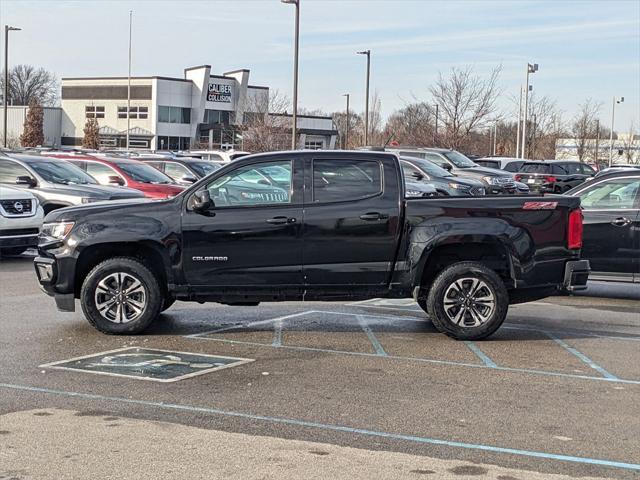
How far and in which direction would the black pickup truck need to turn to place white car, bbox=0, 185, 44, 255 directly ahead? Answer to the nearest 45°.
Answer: approximately 45° to its right

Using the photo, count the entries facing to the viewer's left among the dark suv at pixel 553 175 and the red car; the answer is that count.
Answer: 0

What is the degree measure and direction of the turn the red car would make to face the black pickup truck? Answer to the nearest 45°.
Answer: approximately 45° to its right

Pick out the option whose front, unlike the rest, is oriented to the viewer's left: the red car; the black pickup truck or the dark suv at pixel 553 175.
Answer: the black pickup truck

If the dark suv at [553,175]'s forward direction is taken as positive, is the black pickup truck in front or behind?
behind

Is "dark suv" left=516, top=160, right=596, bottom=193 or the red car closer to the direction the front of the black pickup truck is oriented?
the red car

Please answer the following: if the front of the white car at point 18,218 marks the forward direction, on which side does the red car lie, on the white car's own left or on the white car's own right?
on the white car's own left

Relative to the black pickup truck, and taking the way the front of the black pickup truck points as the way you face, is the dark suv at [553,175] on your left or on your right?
on your right

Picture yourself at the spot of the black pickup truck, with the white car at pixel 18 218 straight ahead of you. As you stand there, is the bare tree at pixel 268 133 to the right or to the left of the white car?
right

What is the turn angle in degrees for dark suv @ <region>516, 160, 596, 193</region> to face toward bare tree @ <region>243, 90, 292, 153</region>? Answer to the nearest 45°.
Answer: approximately 90° to its left

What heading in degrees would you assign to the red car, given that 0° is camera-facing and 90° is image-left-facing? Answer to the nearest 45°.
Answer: approximately 315°

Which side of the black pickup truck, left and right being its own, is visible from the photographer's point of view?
left

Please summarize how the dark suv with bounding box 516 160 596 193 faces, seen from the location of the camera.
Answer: facing away from the viewer and to the right of the viewer

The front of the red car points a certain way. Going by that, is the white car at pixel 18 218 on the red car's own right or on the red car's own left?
on the red car's own right

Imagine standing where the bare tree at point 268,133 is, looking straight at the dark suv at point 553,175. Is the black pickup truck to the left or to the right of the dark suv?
right

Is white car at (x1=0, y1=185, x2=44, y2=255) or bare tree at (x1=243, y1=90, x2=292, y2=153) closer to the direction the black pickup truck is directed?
the white car

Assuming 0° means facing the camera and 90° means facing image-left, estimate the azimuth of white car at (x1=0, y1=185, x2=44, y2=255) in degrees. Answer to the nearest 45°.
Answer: approximately 315°

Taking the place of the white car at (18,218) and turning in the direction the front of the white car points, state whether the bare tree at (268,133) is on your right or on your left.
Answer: on your left

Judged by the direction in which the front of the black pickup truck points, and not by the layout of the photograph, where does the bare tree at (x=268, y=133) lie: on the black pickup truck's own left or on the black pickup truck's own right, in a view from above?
on the black pickup truck's own right
